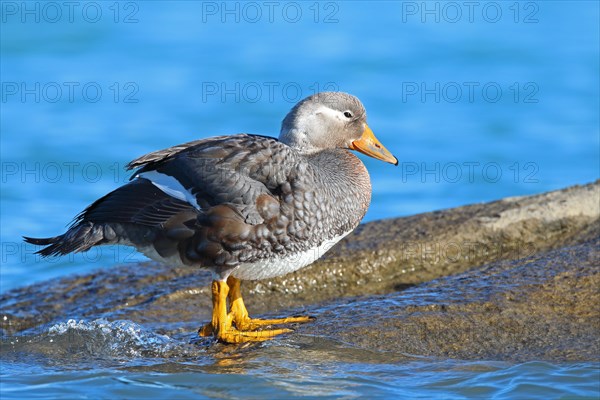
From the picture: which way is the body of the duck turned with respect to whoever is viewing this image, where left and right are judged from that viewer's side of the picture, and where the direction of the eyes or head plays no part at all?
facing to the right of the viewer
